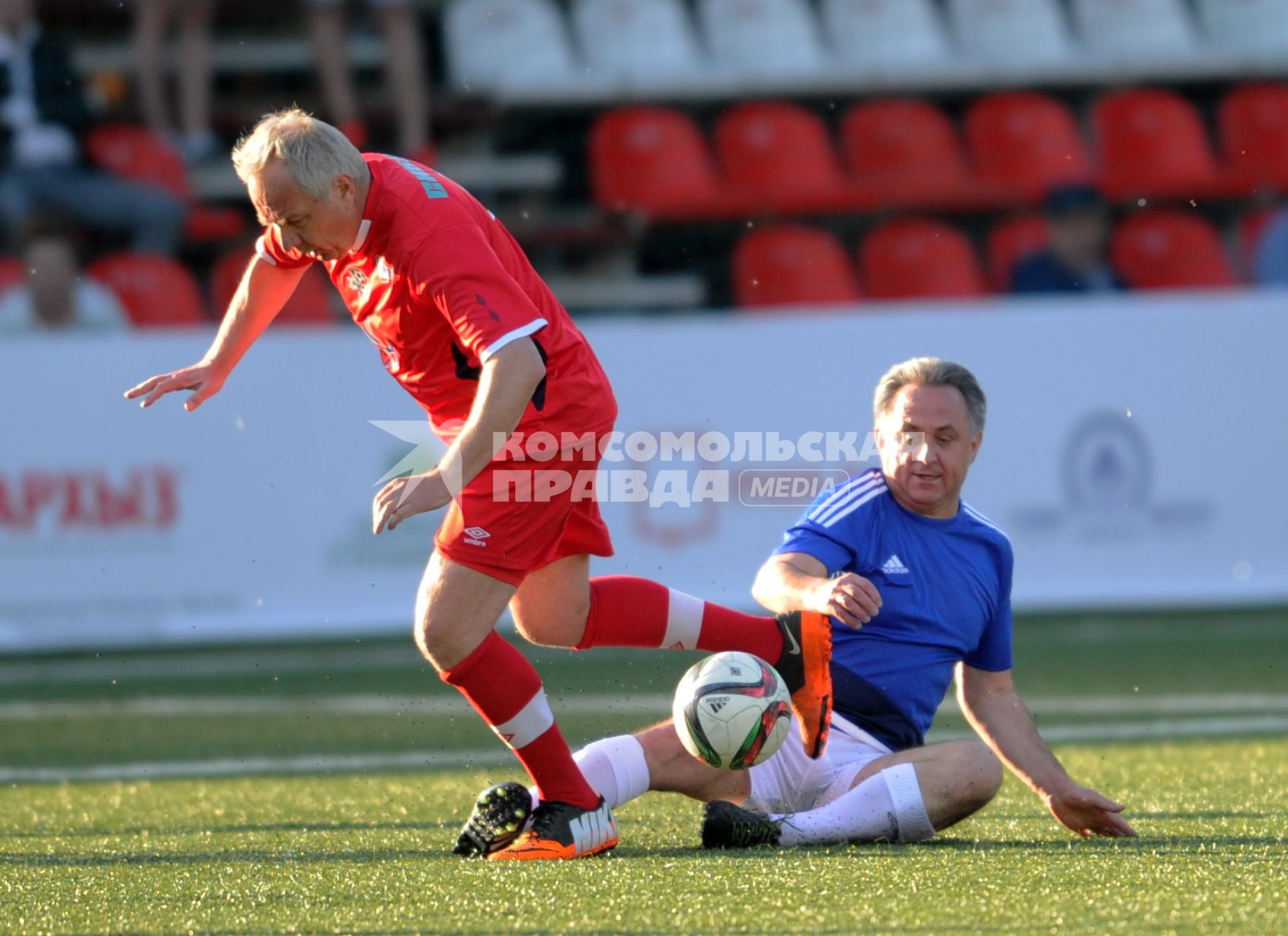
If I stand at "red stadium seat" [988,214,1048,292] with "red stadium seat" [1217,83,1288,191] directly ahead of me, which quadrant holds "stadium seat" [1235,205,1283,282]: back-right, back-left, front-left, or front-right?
front-right

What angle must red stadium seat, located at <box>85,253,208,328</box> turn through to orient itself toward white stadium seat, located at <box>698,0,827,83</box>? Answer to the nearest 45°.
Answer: approximately 135° to its left

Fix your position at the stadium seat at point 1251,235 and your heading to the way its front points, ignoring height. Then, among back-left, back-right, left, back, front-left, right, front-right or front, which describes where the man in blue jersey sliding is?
front

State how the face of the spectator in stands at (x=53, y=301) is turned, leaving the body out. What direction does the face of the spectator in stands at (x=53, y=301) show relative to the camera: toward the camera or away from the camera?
toward the camera

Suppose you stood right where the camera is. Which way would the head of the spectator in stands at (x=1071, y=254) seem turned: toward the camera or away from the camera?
toward the camera

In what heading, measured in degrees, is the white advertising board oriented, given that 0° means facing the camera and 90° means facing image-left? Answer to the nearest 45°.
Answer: approximately 0°

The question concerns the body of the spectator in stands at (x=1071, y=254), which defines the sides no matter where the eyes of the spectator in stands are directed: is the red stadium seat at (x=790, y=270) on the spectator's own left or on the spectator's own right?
on the spectator's own right

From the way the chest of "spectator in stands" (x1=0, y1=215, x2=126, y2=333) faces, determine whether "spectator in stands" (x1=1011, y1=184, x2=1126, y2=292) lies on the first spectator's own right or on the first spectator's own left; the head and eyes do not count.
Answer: on the first spectator's own left

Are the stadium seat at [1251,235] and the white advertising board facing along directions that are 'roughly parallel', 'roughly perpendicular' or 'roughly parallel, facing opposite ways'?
roughly parallel

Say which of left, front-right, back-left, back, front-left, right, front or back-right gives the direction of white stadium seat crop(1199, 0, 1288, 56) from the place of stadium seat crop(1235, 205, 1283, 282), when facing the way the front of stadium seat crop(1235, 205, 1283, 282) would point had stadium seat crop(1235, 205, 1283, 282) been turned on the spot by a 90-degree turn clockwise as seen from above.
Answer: right

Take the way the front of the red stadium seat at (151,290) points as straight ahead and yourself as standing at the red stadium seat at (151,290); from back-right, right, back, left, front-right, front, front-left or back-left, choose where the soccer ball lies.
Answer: front

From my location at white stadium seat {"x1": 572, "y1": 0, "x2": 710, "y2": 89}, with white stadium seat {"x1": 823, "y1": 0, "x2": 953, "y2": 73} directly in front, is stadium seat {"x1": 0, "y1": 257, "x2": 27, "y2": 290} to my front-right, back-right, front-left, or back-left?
back-right

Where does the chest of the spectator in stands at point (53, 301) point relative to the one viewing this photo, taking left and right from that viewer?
facing the viewer

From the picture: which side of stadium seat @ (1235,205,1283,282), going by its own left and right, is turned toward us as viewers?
front
